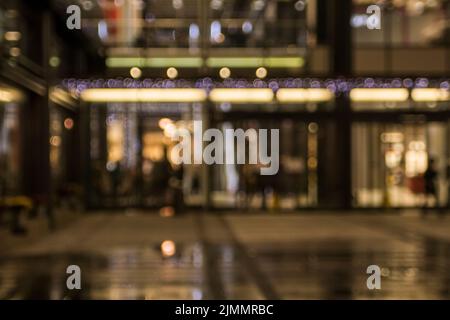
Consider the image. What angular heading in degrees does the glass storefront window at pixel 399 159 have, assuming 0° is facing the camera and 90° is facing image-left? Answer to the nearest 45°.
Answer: approximately 0°

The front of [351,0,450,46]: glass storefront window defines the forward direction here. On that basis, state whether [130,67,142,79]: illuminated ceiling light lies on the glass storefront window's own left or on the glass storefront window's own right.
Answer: on the glass storefront window's own right

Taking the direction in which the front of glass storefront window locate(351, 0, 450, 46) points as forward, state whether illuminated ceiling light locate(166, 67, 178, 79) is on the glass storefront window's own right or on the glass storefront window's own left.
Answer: on the glass storefront window's own right

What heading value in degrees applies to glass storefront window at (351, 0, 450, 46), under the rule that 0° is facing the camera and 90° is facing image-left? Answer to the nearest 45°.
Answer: approximately 0°

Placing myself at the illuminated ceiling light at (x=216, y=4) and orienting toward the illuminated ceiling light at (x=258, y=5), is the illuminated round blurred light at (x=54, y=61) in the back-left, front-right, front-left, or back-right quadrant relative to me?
back-right
